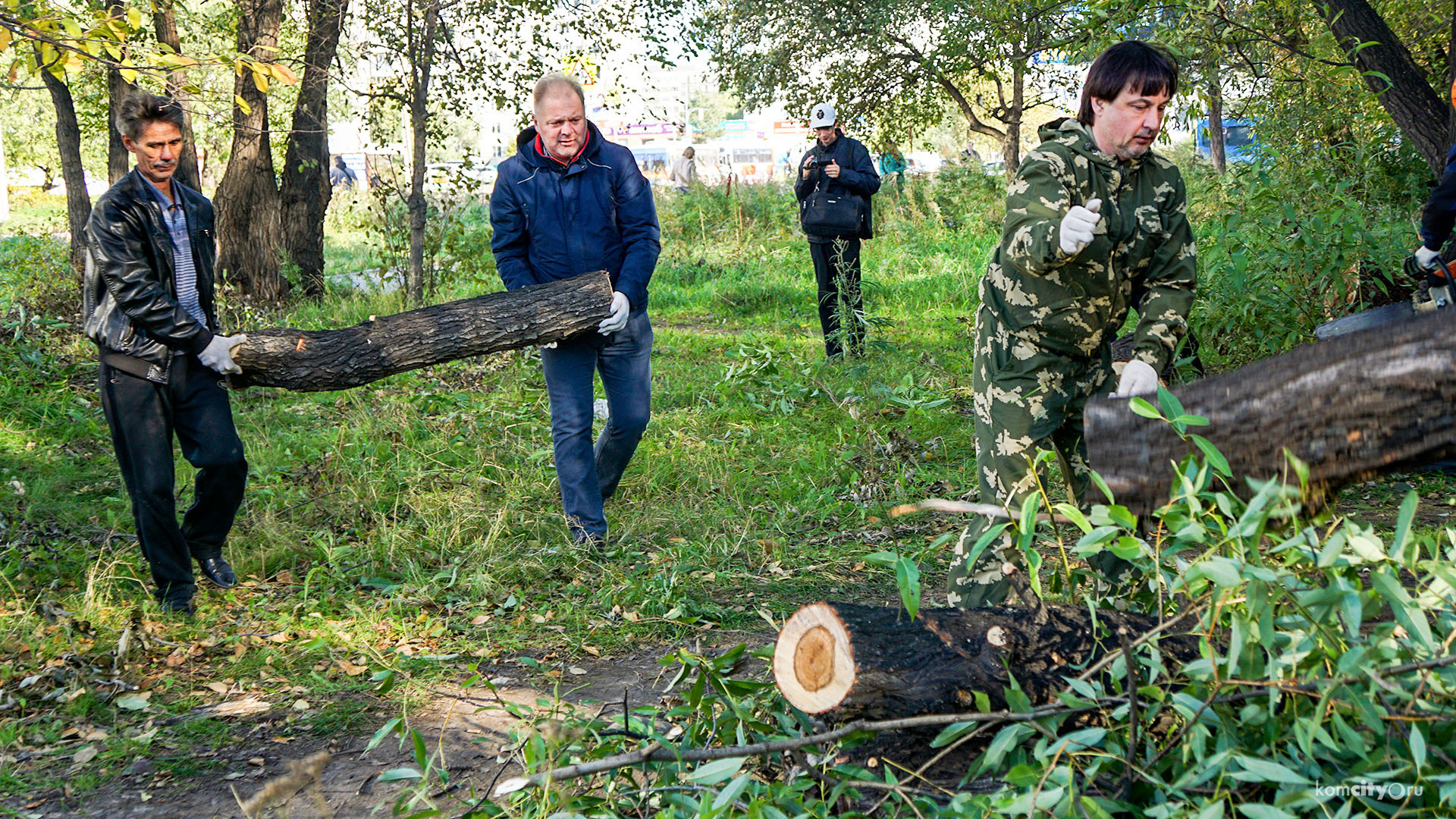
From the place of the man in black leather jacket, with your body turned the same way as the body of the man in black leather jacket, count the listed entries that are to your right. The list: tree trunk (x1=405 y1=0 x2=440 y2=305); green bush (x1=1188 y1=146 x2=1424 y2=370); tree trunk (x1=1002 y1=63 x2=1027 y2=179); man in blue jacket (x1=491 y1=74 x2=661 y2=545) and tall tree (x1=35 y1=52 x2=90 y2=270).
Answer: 0

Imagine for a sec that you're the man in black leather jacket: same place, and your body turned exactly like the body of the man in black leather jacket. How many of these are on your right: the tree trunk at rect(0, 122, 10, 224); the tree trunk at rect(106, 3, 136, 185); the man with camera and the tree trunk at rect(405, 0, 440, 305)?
0

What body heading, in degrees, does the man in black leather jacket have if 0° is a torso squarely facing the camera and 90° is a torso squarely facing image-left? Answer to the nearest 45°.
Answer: approximately 315°

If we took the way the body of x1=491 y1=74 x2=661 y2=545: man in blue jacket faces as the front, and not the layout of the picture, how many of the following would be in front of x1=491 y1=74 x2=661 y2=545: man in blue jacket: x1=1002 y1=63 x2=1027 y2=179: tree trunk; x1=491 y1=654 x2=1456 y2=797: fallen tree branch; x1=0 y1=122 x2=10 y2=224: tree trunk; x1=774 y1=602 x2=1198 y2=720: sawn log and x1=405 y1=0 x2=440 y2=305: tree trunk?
2

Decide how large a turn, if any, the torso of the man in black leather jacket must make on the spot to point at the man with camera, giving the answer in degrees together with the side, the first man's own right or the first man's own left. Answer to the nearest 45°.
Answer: approximately 90° to the first man's own left

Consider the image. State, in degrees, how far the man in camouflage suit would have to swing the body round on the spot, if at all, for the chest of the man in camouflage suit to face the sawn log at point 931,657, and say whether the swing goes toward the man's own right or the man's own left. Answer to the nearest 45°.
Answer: approximately 45° to the man's own right

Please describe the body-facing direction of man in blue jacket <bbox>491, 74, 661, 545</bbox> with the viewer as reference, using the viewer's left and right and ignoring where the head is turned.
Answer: facing the viewer

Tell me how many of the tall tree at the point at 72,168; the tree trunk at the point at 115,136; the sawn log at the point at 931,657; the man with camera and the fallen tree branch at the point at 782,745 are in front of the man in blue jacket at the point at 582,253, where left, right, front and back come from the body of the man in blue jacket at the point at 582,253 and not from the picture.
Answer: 2

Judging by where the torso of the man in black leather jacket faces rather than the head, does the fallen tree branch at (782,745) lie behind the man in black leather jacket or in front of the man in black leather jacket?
in front

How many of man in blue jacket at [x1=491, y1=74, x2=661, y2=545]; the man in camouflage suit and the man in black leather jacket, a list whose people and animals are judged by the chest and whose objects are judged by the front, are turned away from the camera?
0

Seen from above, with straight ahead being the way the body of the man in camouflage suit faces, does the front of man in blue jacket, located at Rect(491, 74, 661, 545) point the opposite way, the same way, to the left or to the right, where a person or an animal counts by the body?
the same way

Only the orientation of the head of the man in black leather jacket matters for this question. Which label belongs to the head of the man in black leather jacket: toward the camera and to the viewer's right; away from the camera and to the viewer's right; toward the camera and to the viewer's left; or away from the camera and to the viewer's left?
toward the camera and to the viewer's right

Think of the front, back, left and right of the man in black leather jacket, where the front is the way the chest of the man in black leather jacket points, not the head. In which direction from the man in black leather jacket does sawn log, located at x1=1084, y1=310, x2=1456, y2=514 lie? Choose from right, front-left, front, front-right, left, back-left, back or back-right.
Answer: front

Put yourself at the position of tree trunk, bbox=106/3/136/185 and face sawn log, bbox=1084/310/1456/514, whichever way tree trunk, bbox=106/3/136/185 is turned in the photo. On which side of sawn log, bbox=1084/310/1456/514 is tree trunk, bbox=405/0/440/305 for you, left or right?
left
